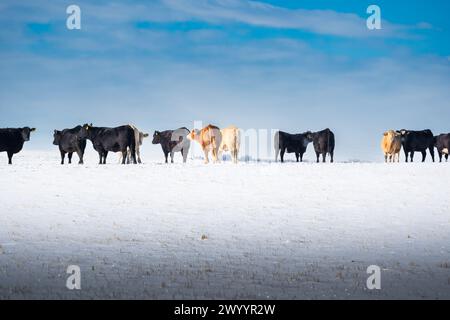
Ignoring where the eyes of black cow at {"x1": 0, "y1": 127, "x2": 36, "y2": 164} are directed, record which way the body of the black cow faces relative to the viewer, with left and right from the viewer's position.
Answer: facing to the right of the viewer

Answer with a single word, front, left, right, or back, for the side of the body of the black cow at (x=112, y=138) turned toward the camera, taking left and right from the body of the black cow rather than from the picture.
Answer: left

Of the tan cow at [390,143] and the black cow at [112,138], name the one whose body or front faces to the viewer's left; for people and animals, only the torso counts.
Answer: the black cow

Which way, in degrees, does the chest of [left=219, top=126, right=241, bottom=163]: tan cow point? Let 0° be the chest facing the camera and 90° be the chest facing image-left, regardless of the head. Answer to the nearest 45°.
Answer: approximately 135°

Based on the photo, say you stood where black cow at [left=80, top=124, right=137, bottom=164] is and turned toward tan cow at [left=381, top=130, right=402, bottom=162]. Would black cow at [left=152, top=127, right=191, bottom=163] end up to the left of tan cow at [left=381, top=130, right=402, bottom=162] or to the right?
left

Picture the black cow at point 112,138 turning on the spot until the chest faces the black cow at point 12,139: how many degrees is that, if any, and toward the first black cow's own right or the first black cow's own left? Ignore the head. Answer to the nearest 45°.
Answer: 0° — it already faces it

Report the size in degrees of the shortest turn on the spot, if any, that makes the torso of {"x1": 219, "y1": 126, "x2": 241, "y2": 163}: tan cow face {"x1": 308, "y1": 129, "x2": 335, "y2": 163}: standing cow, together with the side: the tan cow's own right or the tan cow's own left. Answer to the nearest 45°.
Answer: approximately 90° to the tan cow's own right
